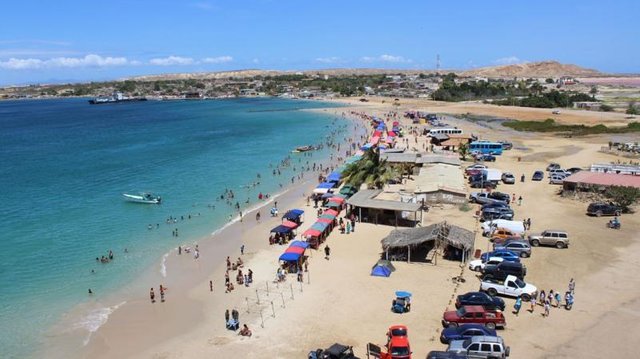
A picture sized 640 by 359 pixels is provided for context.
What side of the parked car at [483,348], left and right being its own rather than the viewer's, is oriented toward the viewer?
left

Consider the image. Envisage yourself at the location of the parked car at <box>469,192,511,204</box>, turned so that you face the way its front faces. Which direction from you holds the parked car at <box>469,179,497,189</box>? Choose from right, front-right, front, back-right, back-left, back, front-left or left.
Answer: right

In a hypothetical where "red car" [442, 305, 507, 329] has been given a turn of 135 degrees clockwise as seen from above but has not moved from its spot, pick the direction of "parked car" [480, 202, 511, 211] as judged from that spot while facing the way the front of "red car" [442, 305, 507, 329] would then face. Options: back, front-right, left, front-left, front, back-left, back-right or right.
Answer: front-left

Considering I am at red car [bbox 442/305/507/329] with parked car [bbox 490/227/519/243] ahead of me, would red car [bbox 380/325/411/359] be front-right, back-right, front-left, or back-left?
back-left

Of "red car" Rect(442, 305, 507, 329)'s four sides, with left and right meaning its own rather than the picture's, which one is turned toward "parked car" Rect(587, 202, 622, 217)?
right

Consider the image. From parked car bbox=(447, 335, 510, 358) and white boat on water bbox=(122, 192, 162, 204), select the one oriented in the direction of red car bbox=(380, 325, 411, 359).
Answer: the parked car

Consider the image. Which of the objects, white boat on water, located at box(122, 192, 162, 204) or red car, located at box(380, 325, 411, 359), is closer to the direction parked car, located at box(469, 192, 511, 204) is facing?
the white boat on water

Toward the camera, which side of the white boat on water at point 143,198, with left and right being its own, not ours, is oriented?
left

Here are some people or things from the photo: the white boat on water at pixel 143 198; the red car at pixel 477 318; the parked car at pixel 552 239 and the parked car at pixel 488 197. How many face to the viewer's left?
4

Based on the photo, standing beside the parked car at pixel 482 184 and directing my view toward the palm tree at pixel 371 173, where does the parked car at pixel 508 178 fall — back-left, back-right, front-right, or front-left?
back-right

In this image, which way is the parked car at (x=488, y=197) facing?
to the viewer's left

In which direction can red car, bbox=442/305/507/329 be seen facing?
to the viewer's left

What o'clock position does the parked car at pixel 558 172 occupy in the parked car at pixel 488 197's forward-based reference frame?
the parked car at pixel 558 172 is roughly at 4 o'clock from the parked car at pixel 488 197.

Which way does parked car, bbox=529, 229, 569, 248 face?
to the viewer's left

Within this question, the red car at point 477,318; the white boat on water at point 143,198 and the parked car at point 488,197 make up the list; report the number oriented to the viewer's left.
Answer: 3
